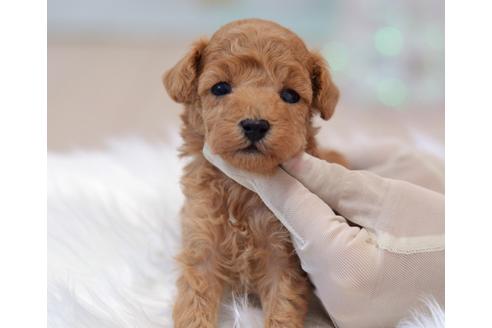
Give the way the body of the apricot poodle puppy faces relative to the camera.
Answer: toward the camera
